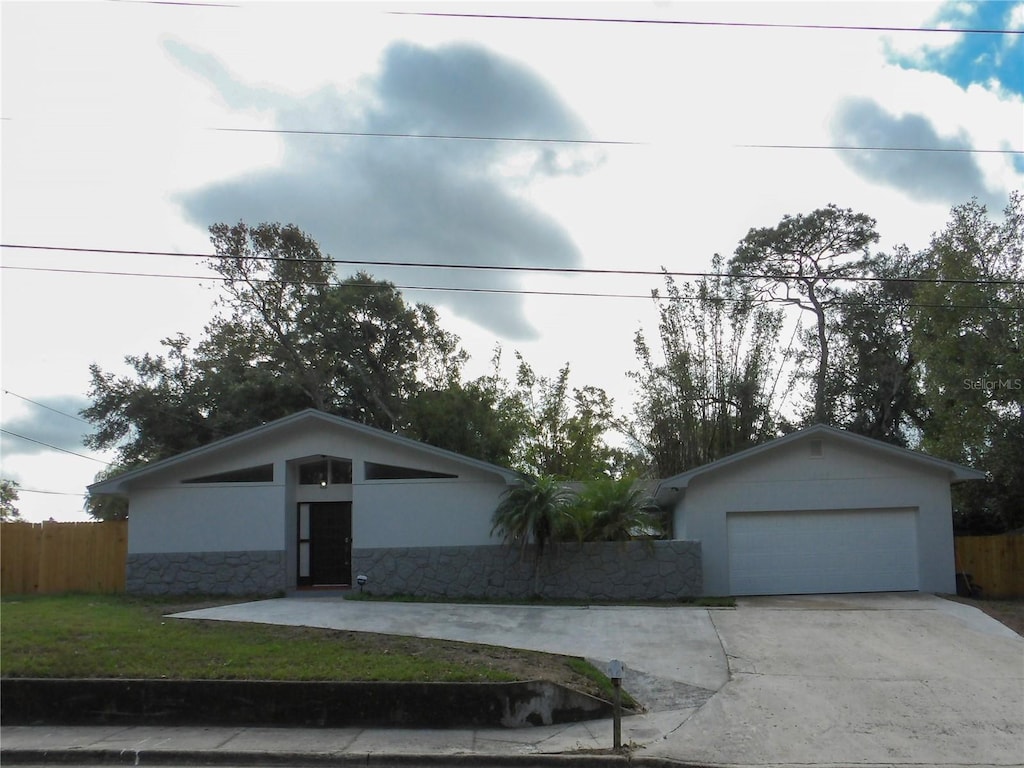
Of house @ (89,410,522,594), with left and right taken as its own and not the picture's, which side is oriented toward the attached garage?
left

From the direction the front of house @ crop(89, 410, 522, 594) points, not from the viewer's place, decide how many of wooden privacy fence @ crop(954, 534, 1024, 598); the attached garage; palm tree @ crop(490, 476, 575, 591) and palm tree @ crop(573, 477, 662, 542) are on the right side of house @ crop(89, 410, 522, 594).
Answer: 0

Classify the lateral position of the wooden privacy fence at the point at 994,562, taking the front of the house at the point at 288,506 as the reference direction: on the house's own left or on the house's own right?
on the house's own left

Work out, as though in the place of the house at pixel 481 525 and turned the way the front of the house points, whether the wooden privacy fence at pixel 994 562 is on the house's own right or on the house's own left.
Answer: on the house's own left

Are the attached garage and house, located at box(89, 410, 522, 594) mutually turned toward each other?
no

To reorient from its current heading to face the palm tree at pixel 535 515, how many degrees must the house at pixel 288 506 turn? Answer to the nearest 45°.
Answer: approximately 45° to its left

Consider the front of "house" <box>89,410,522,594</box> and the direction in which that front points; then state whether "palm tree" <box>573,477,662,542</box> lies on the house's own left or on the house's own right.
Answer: on the house's own left

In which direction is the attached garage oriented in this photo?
toward the camera

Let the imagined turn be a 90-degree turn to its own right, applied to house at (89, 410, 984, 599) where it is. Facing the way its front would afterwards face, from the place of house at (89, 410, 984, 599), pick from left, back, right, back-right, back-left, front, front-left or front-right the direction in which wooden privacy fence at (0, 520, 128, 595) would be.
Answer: front

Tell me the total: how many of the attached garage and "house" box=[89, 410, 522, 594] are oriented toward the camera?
2

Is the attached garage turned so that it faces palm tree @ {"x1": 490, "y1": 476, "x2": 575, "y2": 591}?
no

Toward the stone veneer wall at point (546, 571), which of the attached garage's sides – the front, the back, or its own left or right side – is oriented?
right

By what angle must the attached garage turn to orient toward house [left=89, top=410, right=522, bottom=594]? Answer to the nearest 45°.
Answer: approximately 90° to its right

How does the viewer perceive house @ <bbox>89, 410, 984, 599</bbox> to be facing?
facing the viewer
